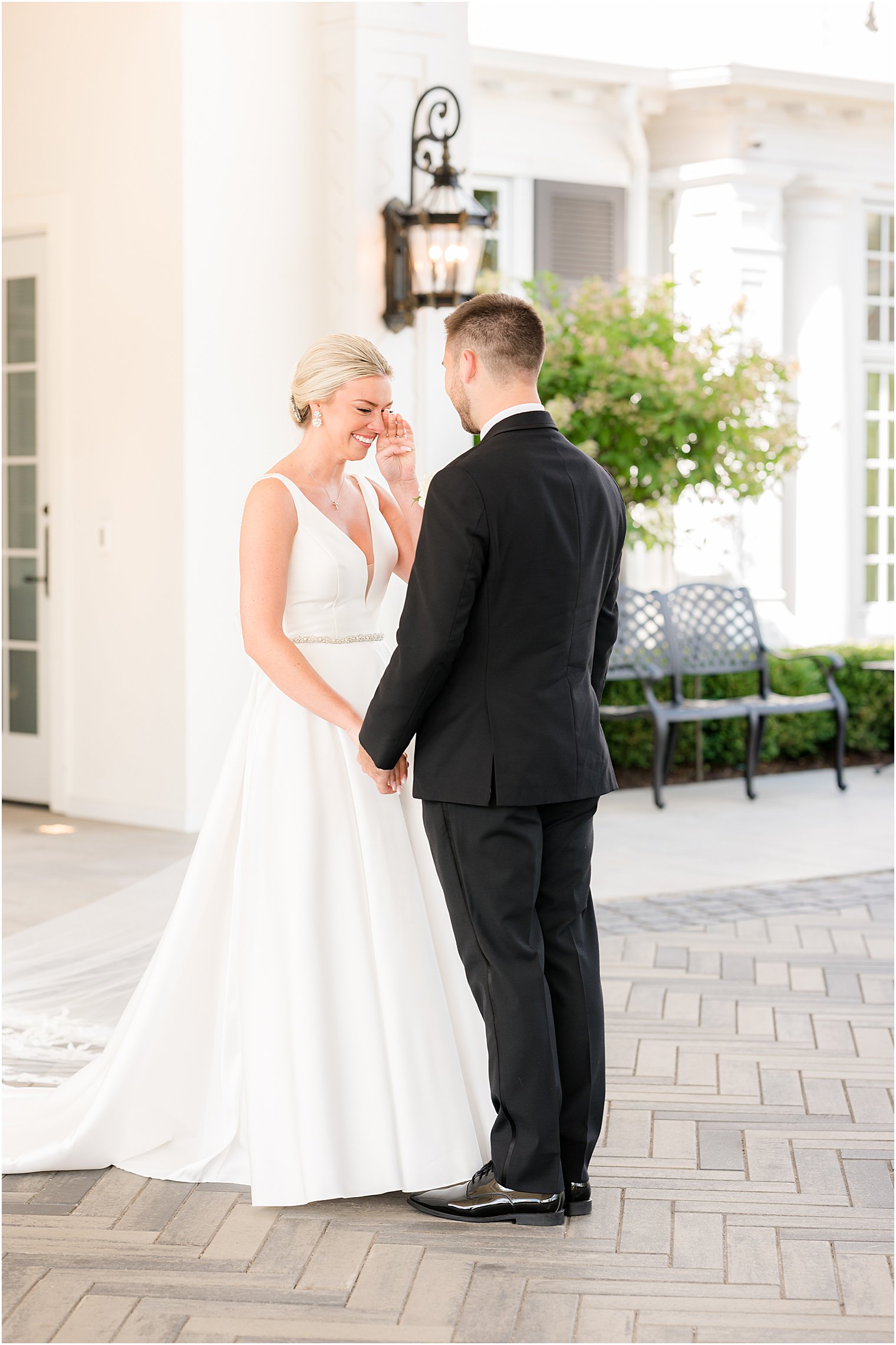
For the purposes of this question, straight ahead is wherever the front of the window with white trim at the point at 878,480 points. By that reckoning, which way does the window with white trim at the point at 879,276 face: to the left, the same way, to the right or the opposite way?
the same way

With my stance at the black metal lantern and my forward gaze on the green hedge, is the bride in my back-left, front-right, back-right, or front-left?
back-right

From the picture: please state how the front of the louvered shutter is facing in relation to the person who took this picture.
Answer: facing the viewer

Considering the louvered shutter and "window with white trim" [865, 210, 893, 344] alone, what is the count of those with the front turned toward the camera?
2

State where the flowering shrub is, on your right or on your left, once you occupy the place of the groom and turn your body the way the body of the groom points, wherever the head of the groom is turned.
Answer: on your right

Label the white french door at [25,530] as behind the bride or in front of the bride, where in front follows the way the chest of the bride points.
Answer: behind

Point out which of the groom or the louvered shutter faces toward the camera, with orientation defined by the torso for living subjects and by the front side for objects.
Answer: the louvered shutter

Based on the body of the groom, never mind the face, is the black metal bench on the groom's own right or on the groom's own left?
on the groom's own right

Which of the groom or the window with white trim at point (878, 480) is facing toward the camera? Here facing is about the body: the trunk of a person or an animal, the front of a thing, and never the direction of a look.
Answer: the window with white trim

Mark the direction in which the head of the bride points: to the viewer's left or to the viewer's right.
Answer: to the viewer's right

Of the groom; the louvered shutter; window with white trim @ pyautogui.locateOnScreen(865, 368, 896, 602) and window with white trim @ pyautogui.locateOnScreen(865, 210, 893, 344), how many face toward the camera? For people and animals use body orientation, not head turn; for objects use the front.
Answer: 3

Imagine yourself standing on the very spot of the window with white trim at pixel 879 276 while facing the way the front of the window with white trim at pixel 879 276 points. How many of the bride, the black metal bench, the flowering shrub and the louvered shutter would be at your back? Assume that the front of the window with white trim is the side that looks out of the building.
0

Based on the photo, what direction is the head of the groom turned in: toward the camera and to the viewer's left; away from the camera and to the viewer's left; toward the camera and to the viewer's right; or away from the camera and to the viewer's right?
away from the camera and to the viewer's left
